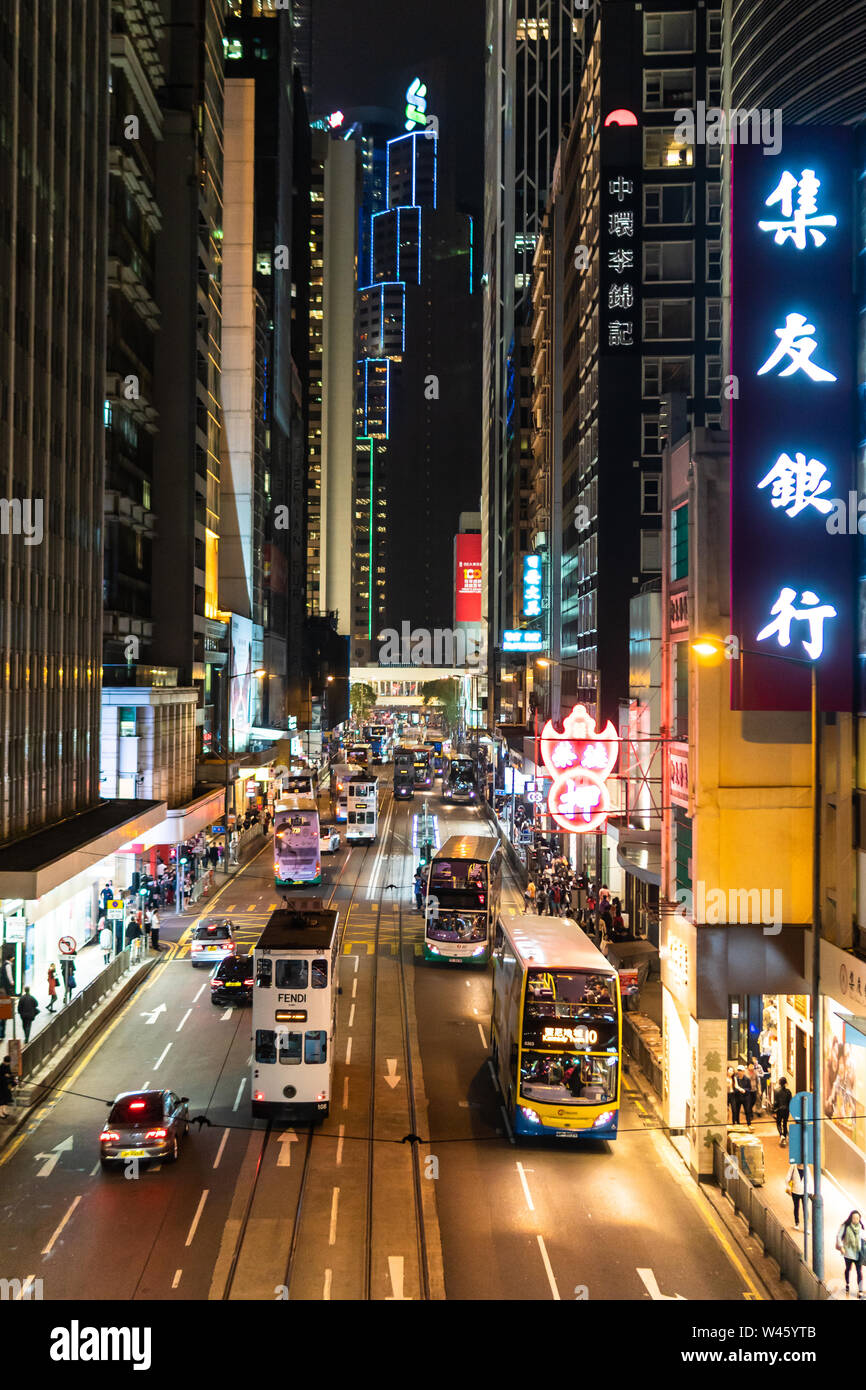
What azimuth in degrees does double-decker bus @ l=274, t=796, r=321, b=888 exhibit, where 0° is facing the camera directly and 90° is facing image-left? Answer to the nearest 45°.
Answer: approximately 180°

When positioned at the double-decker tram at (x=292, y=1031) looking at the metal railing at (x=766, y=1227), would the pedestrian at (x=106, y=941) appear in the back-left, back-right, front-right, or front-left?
back-left

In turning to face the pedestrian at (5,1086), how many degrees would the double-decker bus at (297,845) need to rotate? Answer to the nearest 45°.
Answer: approximately 180°

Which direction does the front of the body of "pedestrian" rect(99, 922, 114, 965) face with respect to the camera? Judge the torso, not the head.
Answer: away from the camera

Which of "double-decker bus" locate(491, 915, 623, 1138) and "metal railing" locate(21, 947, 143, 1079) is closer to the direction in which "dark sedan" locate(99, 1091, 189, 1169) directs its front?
the metal railing

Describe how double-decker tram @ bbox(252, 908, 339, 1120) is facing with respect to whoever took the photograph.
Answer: facing away from the viewer

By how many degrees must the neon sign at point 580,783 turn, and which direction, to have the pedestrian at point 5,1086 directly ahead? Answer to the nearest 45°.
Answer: approximately 45° to its right

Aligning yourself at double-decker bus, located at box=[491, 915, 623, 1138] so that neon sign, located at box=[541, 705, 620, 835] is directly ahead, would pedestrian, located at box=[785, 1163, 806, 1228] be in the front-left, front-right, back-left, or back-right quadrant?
back-right
